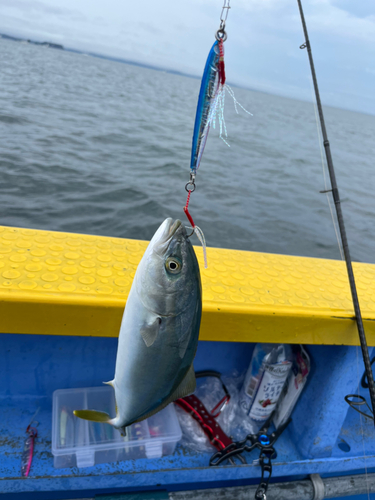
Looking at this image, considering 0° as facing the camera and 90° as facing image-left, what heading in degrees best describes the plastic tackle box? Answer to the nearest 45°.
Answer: approximately 0°

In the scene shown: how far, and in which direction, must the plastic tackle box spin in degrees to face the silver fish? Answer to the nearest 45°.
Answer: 0° — it already faces it
